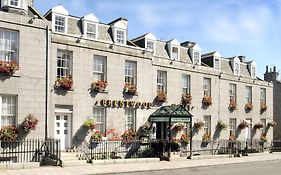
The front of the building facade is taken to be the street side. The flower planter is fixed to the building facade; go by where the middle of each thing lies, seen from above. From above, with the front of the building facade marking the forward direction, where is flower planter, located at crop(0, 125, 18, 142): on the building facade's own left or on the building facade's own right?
on the building facade's own right

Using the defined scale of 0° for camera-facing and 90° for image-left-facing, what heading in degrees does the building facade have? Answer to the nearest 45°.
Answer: approximately 315°
